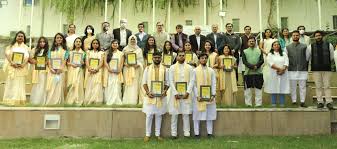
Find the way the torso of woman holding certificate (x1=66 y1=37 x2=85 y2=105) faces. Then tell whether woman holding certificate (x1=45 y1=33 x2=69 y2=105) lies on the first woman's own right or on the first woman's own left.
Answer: on the first woman's own right

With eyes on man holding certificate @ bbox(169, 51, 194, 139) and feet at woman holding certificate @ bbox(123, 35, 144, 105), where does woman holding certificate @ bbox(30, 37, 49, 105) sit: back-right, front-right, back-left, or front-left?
back-right

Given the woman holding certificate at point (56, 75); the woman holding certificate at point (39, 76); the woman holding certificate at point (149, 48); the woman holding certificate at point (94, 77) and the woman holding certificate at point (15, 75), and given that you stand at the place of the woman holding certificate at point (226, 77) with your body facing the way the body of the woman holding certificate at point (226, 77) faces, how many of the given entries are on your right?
5

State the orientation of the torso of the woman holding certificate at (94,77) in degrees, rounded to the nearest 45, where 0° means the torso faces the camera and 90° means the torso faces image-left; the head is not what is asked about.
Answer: approximately 0°

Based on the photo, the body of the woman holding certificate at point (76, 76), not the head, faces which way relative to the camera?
toward the camera

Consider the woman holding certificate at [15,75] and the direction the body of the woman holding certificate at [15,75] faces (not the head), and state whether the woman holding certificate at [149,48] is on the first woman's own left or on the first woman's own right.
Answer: on the first woman's own left

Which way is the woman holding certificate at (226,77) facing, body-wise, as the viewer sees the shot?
toward the camera

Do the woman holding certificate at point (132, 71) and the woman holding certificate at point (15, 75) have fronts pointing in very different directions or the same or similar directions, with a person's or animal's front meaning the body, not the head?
same or similar directions

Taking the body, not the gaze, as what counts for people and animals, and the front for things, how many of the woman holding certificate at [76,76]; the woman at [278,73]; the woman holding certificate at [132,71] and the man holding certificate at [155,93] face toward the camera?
4

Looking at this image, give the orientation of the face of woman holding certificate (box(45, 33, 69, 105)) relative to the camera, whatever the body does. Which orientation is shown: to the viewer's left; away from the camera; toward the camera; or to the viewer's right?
toward the camera

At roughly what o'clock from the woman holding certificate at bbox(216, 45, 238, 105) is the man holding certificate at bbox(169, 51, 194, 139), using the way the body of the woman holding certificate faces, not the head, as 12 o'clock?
The man holding certificate is roughly at 1 o'clock from the woman holding certificate.

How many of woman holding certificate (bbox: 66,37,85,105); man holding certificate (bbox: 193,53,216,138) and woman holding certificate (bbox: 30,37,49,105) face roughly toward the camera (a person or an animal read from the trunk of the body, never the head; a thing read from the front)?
3

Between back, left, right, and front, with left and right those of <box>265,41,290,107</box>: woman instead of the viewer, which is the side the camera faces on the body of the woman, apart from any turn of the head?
front

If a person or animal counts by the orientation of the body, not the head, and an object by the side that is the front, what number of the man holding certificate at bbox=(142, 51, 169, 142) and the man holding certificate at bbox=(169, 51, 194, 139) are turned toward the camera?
2

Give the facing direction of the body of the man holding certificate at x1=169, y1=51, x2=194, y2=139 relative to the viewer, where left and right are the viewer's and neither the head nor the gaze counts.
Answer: facing the viewer

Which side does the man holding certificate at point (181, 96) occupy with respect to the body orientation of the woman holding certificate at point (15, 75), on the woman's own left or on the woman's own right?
on the woman's own left
